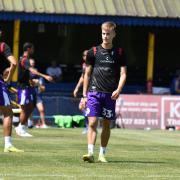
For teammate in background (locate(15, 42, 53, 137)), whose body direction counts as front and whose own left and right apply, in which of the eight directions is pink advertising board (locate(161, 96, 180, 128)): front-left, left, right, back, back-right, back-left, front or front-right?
front-left

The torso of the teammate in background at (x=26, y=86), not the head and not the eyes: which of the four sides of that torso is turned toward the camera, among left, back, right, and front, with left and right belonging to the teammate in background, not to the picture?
right

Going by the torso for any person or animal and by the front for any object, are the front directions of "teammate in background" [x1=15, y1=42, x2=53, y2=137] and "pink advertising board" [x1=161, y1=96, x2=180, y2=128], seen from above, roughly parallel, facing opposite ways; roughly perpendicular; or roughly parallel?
roughly perpendicular

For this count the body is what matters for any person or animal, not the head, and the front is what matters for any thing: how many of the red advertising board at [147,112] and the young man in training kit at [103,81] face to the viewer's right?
0

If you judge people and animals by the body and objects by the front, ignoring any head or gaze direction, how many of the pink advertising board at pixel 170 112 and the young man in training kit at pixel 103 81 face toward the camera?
2

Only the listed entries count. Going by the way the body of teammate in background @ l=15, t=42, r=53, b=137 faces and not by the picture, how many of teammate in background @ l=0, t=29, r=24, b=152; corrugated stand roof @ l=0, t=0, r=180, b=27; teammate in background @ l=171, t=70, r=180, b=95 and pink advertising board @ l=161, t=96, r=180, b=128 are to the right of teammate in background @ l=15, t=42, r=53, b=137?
1

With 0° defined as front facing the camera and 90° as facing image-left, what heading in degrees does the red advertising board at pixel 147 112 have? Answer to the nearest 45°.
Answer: approximately 0°
